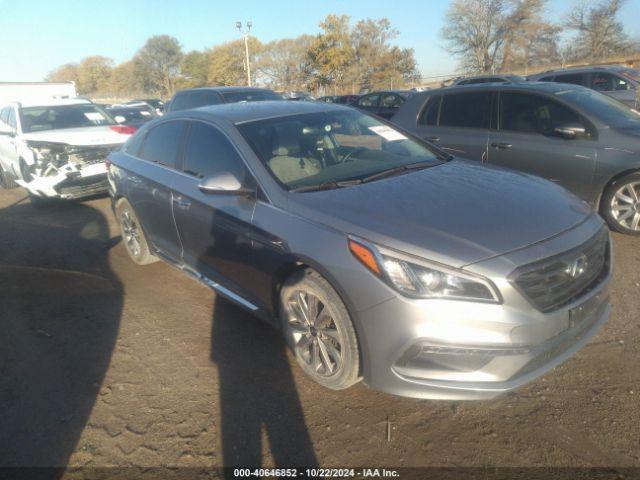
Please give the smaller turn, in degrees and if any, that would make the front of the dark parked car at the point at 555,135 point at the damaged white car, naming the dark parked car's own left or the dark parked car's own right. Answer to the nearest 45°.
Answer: approximately 135° to the dark parked car's own right

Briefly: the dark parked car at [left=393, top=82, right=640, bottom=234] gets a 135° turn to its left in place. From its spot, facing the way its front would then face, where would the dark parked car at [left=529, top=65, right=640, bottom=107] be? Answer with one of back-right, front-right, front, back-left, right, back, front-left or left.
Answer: front

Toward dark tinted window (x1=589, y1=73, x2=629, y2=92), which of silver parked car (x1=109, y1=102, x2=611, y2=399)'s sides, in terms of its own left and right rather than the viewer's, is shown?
left

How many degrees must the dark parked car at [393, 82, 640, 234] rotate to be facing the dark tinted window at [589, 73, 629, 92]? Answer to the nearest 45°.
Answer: approximately 135° to its left

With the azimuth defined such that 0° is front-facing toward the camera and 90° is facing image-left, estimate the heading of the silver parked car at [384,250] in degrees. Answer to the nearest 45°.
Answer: approximately 315°

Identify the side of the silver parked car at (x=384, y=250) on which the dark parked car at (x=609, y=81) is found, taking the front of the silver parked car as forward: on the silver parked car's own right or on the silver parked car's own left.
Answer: on the silver parked car's own left

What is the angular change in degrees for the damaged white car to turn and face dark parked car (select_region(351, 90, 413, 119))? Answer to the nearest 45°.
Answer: approximately 90° to its left

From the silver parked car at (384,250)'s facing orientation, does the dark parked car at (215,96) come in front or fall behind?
behind

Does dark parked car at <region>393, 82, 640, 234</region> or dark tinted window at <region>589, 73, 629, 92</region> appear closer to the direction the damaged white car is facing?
the dark parked car

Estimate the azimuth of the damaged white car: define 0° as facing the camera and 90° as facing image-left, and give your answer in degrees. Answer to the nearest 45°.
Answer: approximately 315°

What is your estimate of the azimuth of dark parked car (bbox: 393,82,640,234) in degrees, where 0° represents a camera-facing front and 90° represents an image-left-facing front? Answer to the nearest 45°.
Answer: approximately 315°

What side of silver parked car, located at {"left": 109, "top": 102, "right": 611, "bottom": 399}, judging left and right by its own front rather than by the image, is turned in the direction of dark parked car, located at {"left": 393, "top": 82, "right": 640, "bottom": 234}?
left
